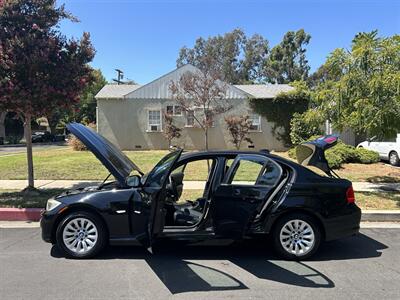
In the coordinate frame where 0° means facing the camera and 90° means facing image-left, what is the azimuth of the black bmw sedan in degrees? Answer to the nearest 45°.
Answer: approximately 90°

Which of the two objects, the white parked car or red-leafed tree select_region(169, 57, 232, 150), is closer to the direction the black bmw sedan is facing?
the red-leafed tree

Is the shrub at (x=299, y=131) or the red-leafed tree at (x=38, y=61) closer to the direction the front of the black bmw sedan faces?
the red-leafed tree

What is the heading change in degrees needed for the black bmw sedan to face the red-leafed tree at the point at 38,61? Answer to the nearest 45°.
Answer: approximately 45° to its right

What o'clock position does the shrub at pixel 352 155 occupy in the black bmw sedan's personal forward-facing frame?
The shrub is roughly at 4 o'clock from the black bmw sedan.

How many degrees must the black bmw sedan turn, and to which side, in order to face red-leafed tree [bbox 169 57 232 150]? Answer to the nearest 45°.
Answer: approximately 90° to its right

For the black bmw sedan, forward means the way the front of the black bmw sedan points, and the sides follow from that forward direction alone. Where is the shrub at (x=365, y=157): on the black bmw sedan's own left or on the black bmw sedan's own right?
on the black bmw sedan's own right

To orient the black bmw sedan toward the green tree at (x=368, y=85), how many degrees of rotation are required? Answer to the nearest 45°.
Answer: approximately 135° to its right

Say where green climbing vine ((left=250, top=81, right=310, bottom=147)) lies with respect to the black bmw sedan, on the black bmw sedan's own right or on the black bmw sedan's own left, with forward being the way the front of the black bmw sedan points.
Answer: on the black bmw sedan's own right

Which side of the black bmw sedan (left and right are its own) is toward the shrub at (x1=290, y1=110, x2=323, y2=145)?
right

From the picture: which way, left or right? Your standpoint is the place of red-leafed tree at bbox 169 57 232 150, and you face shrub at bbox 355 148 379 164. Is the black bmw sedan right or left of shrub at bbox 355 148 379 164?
right
